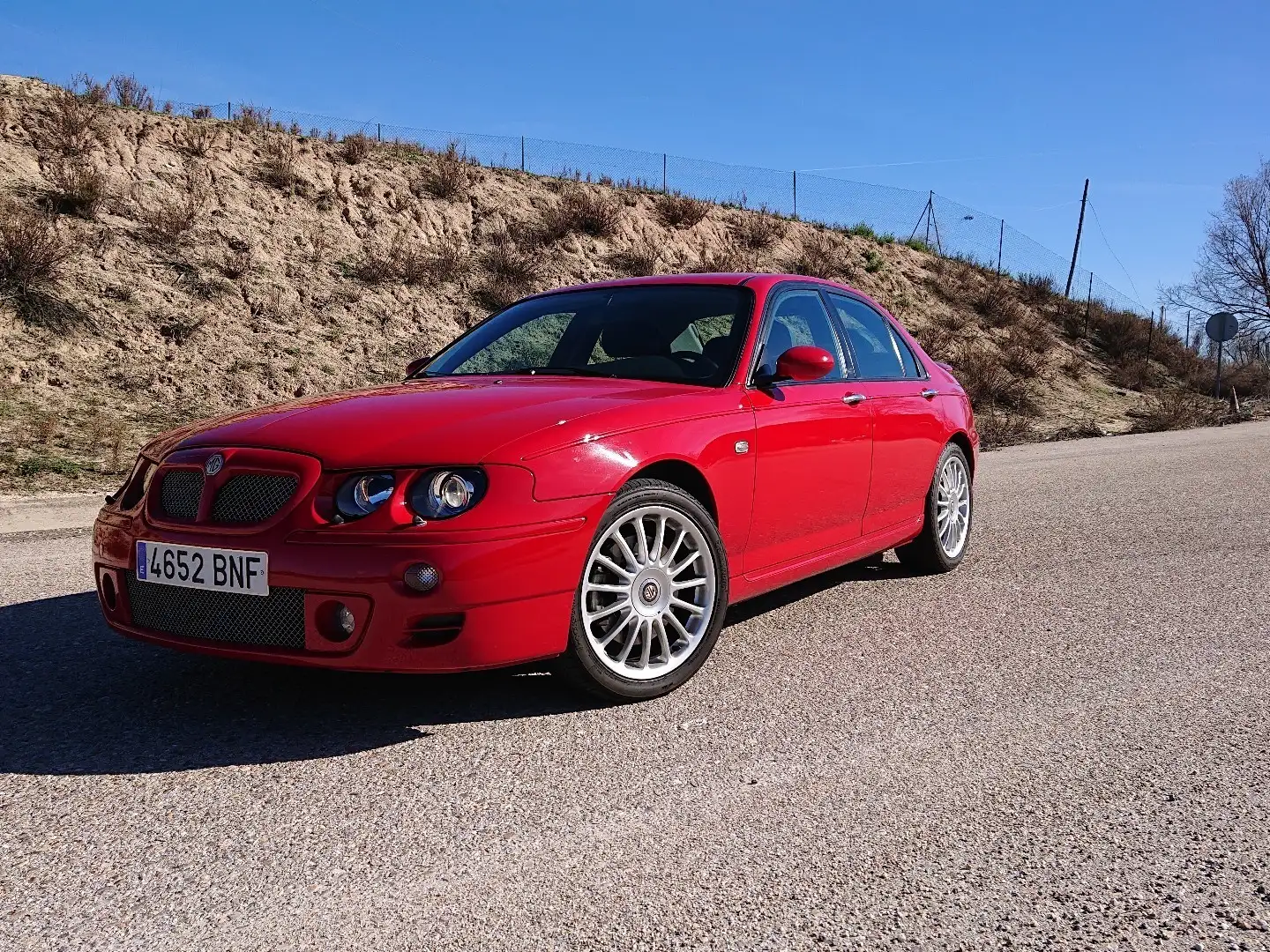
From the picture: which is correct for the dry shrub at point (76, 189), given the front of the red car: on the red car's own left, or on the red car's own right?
on the red car's own right

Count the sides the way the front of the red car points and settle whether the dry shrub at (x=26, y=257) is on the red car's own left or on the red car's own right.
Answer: on the red car's own right

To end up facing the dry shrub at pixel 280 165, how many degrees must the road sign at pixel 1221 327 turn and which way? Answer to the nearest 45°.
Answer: approximately 135° to its left

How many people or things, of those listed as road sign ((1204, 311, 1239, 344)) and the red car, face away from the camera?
1

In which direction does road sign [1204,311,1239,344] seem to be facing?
away from the camera

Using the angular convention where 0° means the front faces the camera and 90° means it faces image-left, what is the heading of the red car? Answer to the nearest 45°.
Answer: approximately 45°

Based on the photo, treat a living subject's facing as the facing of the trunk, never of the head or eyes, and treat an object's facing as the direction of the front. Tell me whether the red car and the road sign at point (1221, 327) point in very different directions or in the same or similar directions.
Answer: very different directions

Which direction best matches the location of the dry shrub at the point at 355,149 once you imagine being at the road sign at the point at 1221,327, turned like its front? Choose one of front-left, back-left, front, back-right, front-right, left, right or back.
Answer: back-left

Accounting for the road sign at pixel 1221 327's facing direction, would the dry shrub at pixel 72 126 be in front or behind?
behind

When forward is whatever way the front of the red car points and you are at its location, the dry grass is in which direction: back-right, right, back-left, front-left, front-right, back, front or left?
back-right

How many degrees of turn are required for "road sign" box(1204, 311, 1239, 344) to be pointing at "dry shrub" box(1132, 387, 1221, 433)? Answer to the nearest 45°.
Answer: approximately 180°

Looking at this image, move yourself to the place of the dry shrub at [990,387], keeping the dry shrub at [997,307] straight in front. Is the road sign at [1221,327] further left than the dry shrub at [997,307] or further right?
right

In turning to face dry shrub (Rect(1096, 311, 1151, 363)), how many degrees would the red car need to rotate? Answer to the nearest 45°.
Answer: approximately 180°
